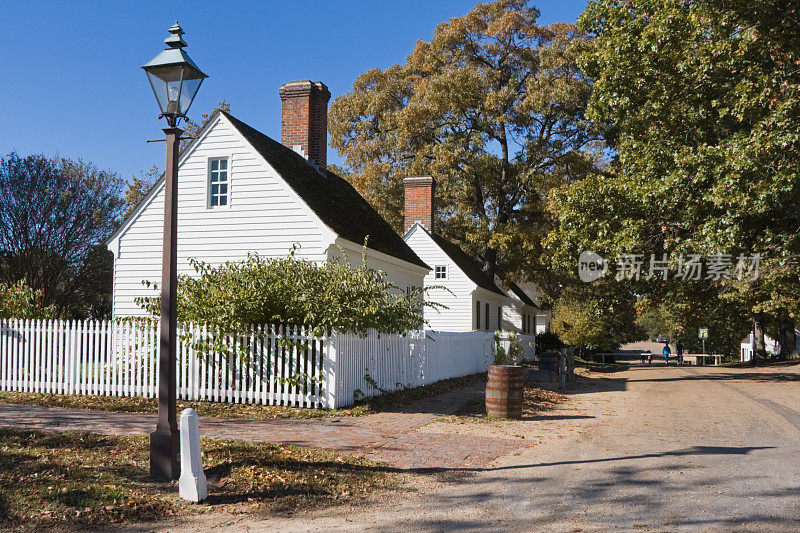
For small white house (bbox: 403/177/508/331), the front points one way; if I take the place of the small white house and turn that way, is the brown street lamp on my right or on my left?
on my right

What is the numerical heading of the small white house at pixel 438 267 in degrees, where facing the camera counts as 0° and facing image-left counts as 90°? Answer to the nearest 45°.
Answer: approximately 270°

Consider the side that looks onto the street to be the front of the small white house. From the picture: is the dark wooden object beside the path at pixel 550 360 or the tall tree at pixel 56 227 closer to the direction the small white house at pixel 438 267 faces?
the dark wooden object beside the path

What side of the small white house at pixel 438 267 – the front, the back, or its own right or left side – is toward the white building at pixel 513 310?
left

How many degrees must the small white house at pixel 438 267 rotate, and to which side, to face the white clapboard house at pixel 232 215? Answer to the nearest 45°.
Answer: approximately 90° to its right

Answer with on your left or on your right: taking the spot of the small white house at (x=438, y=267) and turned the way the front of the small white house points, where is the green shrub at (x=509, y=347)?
on your right

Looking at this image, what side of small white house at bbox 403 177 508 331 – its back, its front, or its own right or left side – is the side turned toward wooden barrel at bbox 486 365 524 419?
right

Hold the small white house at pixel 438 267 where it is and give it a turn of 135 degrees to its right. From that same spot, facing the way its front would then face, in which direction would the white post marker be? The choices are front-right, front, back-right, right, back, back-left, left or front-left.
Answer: front-left

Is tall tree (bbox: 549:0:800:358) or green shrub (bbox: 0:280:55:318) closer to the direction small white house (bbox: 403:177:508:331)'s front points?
the tall tree

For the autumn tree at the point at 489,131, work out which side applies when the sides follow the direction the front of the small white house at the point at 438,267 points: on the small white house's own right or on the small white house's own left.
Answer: on the small white house's own left
